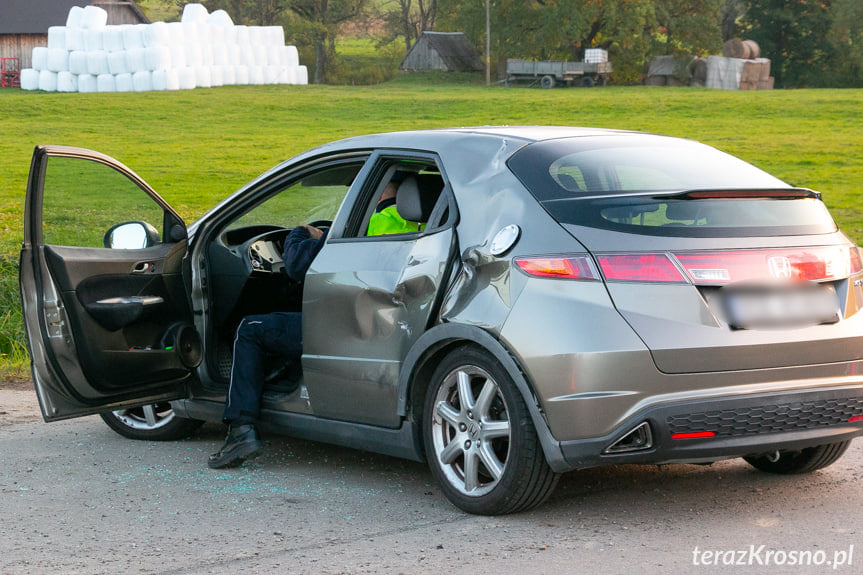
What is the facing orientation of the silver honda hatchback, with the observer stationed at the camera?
facing away from the viewer and to the left of the viewer
